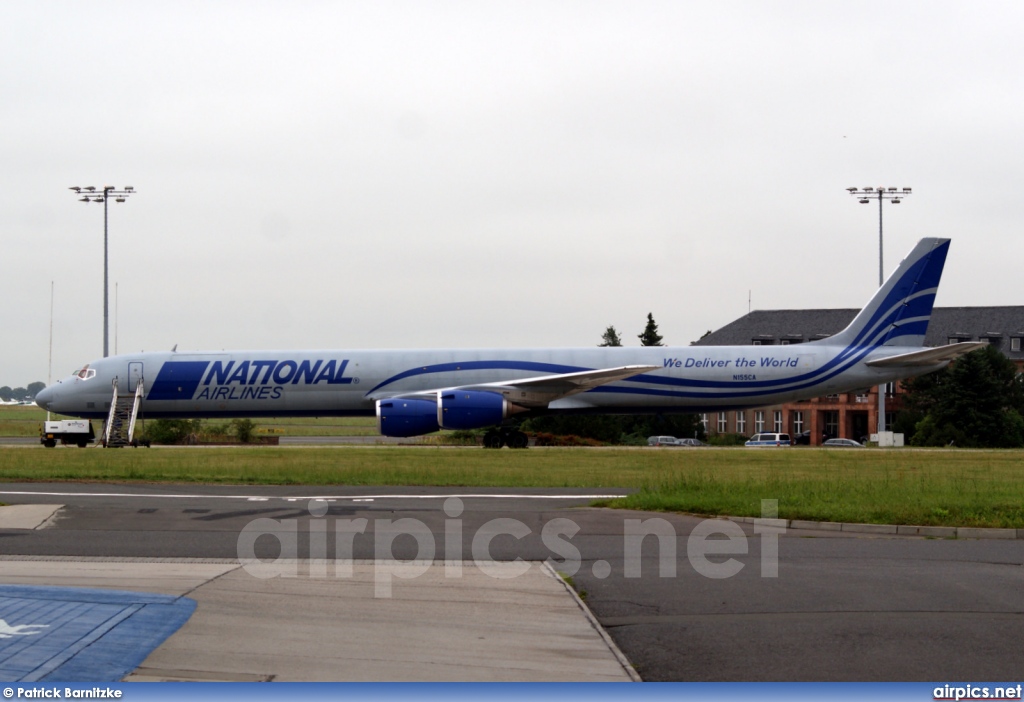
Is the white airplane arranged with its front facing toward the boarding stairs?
yes

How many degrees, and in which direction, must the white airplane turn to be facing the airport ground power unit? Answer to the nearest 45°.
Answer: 0° — it already faces it

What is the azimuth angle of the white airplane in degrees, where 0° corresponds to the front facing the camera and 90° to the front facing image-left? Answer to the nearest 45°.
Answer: approximately 90°
